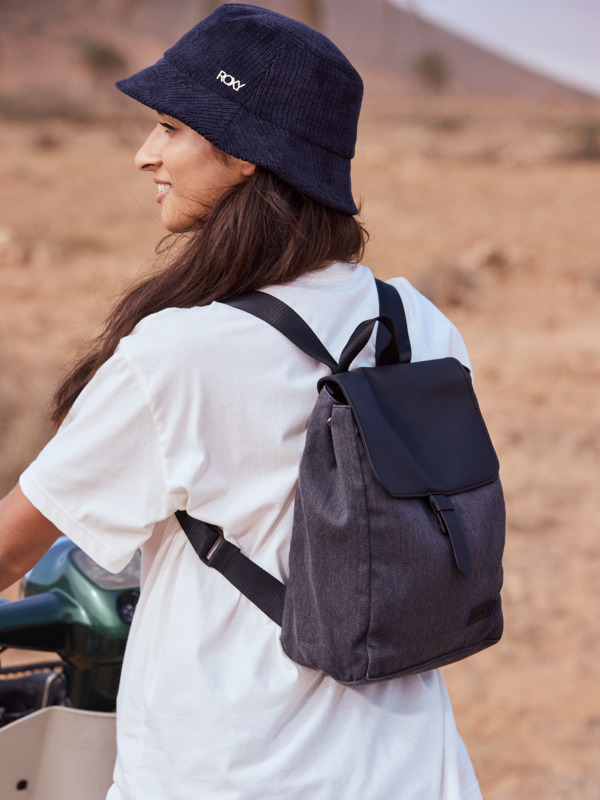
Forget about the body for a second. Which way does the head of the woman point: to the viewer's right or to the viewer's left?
to the viewer's left

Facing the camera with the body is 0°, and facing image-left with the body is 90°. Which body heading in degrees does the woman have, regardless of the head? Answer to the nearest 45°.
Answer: approximately 135°
